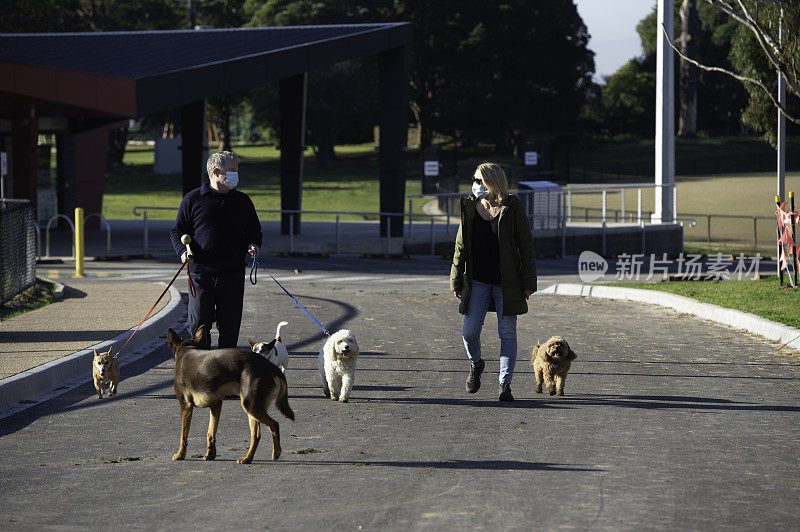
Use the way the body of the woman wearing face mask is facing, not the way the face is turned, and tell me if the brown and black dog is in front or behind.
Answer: in front

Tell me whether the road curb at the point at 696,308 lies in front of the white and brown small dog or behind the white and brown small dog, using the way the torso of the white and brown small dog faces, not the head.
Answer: behind

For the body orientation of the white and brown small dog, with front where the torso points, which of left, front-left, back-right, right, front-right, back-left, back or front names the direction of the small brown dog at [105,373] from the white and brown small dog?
front-right

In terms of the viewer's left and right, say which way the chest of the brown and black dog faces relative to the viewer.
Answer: facing away from the viewer and to the left of the viewer

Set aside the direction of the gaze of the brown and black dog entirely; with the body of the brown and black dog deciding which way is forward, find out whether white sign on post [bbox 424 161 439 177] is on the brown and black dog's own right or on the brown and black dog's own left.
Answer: on the brown and black dog's own right

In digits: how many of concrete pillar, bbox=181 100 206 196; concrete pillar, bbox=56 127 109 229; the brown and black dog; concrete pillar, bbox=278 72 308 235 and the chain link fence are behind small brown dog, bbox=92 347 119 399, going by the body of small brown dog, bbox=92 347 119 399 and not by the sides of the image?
4

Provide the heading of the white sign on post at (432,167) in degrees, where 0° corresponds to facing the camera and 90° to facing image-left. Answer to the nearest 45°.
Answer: approximately 0°

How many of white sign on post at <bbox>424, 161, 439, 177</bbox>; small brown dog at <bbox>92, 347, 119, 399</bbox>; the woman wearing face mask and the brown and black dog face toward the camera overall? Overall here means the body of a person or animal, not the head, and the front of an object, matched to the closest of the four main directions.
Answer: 3

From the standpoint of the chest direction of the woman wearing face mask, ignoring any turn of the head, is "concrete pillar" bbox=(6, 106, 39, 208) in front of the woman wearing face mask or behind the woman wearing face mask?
behind

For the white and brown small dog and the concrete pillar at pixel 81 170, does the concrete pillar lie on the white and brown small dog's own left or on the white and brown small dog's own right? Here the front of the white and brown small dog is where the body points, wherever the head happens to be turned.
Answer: on the white and brown small dog's own right

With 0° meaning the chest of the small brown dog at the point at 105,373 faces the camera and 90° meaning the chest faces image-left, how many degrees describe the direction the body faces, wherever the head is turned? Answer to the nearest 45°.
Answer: approximately 0°

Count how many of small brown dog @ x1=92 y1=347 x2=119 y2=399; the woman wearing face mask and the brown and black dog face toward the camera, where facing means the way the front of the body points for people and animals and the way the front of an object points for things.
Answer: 2

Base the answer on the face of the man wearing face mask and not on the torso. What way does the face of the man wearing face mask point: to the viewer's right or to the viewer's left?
to the viewer's right

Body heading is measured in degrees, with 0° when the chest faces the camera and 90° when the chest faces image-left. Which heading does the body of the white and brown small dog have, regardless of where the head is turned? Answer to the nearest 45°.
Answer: approximately 45°

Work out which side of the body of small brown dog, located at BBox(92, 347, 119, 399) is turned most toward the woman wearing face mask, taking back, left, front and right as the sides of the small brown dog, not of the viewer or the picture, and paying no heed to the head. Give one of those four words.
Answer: left

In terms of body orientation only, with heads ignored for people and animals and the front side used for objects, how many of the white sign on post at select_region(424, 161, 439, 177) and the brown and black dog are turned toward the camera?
1
